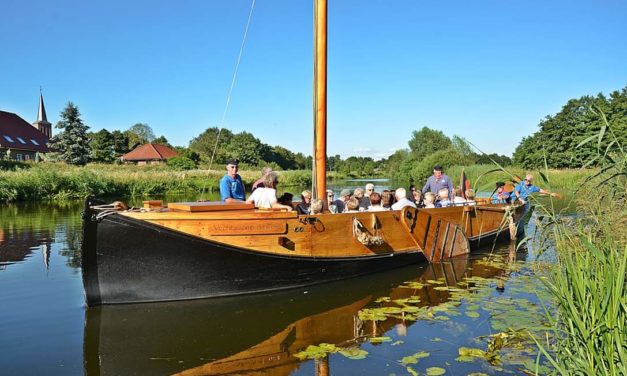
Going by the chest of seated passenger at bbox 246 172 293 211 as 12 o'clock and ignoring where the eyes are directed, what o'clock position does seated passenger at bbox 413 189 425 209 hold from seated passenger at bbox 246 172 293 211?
seated passenger at bbox 413 189 425 209 is roughly at 12 o'clock from seated passenger at bbox 246 172 293 211.

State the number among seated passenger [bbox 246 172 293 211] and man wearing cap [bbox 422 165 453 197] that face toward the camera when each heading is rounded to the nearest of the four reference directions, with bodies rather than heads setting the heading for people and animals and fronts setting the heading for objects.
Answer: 1

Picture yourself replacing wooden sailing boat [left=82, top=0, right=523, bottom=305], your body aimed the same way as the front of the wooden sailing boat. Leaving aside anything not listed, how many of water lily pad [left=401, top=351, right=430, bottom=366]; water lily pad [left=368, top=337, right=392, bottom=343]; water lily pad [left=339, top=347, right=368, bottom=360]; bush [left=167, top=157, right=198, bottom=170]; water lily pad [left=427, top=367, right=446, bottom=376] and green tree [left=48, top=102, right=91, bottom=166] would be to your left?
4

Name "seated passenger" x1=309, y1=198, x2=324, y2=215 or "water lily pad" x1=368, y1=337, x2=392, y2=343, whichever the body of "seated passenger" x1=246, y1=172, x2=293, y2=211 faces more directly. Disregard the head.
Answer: the seated passenger

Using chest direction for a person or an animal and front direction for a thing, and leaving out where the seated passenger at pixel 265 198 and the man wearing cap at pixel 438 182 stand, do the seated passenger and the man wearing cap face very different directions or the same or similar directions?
very different directions

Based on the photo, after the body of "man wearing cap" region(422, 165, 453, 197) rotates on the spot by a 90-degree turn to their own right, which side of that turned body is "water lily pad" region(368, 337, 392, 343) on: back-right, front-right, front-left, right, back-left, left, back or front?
left

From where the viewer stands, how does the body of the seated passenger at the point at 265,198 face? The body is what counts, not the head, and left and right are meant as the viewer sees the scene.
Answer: facing away from the viewer and to the right of the viewer

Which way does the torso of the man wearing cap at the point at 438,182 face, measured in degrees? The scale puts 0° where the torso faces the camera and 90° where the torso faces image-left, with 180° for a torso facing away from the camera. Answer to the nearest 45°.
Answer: approximately 0°

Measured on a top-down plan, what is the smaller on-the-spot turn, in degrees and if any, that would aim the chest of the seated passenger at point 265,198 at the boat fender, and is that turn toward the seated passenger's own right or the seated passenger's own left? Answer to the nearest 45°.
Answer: approximately 45° to the seated passenger's own right

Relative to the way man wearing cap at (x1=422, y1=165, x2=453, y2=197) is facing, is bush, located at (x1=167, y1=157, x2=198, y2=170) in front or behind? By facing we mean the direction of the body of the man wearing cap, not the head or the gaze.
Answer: behind

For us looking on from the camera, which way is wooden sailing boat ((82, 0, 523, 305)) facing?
facing the viewer and to the left of the viewer
